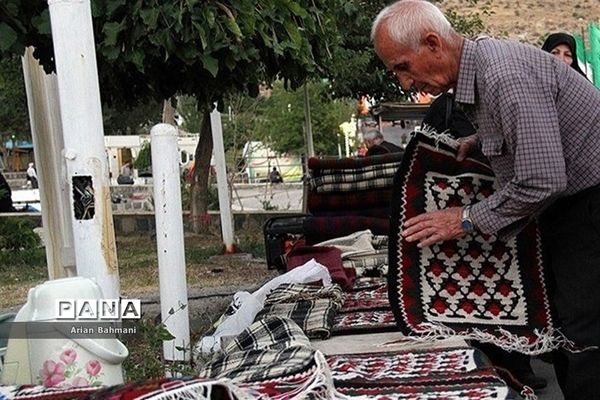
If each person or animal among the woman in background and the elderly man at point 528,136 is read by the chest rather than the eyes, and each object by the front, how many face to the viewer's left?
1

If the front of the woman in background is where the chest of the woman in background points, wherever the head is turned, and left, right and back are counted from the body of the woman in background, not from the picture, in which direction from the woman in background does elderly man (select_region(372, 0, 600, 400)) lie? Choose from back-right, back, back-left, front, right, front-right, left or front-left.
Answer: front

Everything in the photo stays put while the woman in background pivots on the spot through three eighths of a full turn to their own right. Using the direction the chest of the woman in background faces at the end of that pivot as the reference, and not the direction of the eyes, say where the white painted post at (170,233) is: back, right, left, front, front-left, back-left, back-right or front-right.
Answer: left

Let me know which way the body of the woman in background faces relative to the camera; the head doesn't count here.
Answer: toward the camera

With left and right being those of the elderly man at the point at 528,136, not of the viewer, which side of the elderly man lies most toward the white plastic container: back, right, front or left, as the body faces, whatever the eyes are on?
front

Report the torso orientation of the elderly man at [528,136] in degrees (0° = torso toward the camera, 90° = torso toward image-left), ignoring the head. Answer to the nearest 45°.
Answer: approximately 90°

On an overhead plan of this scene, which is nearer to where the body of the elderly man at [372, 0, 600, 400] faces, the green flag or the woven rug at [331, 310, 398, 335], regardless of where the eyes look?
the woven rug

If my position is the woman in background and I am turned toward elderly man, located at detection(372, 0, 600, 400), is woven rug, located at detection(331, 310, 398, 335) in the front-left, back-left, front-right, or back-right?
front-right

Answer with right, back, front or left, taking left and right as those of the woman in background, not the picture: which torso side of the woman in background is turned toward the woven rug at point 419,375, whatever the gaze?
front

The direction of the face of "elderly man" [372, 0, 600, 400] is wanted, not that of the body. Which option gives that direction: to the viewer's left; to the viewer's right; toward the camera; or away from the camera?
to the viewer's left

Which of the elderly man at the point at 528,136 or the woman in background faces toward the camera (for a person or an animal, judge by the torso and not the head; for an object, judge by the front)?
the woman in background

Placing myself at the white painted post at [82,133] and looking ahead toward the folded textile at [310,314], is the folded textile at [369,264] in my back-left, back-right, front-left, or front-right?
front-left

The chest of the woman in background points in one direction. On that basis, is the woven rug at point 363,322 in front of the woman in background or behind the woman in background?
in front

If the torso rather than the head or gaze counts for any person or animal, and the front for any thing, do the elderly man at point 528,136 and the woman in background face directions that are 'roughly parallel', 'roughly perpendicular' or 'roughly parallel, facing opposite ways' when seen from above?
roughly perpendicular
